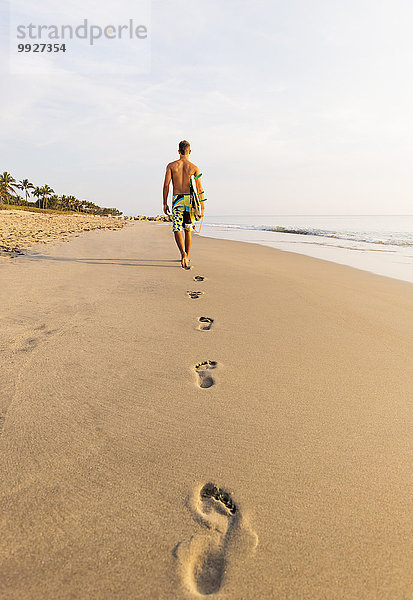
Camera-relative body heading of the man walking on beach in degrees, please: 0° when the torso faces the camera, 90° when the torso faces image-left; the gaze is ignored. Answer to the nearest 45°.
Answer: approximately 180°
